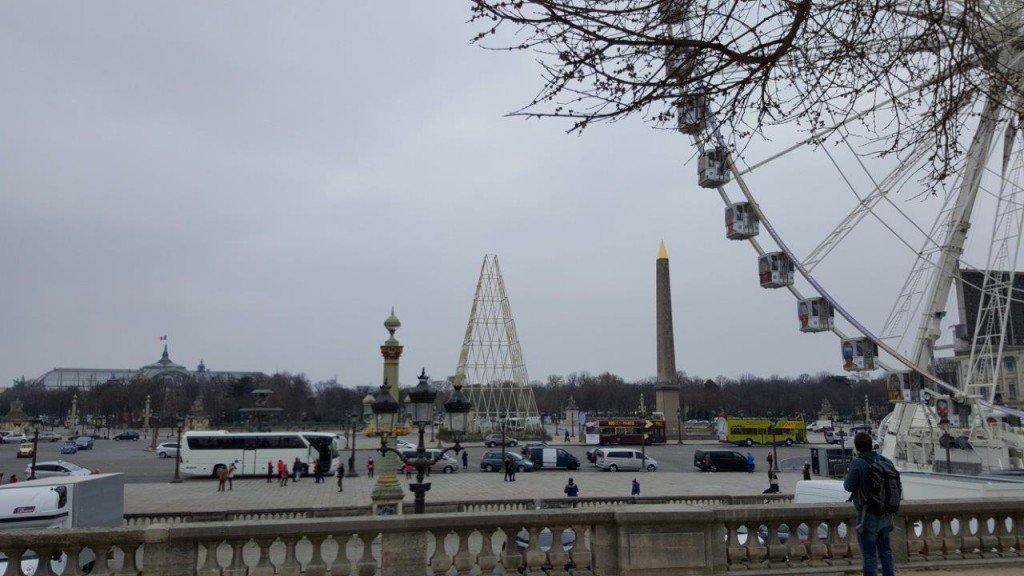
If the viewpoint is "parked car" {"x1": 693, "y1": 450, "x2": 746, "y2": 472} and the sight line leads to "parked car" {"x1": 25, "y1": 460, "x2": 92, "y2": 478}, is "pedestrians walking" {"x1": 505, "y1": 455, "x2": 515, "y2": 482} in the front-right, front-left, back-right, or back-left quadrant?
front-left

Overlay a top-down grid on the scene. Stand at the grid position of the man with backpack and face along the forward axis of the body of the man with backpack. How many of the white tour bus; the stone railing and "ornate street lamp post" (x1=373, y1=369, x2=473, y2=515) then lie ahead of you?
3

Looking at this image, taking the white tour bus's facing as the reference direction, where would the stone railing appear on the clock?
The stone railing is roughly at 3 o'clock from the white tour bus.

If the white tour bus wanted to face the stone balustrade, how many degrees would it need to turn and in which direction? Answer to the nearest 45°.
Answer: approximately 90° to its right

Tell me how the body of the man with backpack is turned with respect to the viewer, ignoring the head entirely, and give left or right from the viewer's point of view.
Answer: facing away from the viewer and to the left of the viewer

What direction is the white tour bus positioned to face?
to the viewer's right

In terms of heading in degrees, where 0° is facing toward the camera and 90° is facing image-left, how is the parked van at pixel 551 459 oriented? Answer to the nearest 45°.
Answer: approximately 270°

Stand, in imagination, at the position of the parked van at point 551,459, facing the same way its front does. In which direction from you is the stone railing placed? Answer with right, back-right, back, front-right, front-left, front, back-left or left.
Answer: right

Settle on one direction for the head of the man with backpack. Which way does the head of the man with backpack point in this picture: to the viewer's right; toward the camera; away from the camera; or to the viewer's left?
away from the camera
